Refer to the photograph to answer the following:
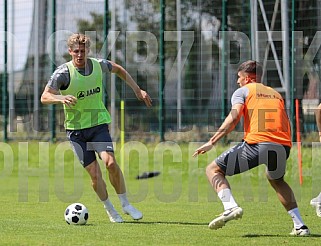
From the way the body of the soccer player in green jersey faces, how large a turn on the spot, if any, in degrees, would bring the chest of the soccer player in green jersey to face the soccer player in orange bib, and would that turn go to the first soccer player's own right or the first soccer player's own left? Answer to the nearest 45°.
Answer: approximately 45° to the first soccer player's own left

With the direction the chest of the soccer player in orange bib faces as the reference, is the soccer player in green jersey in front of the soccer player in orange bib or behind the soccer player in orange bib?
in front

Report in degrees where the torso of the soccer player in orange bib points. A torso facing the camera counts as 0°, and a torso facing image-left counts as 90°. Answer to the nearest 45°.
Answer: approximately 135°

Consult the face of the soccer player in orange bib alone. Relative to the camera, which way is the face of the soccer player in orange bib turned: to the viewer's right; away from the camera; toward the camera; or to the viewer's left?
to the viewer's left

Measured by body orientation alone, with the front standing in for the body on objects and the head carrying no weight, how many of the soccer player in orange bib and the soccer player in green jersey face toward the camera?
1

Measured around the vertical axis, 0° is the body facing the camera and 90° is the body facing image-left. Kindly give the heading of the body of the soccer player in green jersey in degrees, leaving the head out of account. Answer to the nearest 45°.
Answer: approximately 0°

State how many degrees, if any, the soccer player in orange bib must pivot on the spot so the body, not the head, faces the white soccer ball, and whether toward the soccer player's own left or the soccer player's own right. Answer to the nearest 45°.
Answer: approximately 45° to the soccer player's own left

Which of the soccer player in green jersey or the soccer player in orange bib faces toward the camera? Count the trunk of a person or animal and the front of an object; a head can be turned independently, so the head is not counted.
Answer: the soccer player in green jersey
